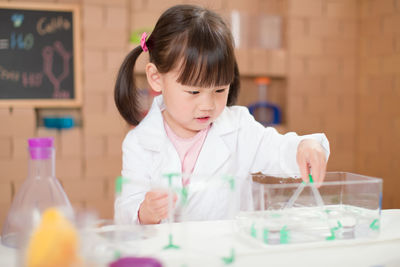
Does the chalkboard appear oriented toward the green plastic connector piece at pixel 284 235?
yes

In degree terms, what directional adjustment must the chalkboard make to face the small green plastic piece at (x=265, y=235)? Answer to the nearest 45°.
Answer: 0° — it already faces it

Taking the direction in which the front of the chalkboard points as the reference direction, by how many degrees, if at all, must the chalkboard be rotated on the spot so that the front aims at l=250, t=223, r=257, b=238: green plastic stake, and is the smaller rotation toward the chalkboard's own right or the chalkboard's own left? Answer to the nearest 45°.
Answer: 0° — it already faces it

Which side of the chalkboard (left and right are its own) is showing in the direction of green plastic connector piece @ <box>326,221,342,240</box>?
front

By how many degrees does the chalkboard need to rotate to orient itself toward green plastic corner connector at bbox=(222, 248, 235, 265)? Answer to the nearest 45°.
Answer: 0° — it already faces it

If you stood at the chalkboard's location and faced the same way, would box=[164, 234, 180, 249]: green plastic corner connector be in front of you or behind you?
in front

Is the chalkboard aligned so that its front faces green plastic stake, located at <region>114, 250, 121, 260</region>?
yes

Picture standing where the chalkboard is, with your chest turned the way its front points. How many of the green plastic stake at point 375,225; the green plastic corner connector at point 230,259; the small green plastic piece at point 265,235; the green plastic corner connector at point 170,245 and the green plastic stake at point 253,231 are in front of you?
5

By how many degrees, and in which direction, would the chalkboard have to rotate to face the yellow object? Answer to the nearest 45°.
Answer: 0° — it already faces it

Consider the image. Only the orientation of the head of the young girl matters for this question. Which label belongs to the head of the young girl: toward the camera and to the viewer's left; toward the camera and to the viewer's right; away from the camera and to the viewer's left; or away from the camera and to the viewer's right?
toward the camera and to the viewer's right

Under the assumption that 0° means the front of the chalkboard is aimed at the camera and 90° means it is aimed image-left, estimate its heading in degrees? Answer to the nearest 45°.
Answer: approximately 0°
